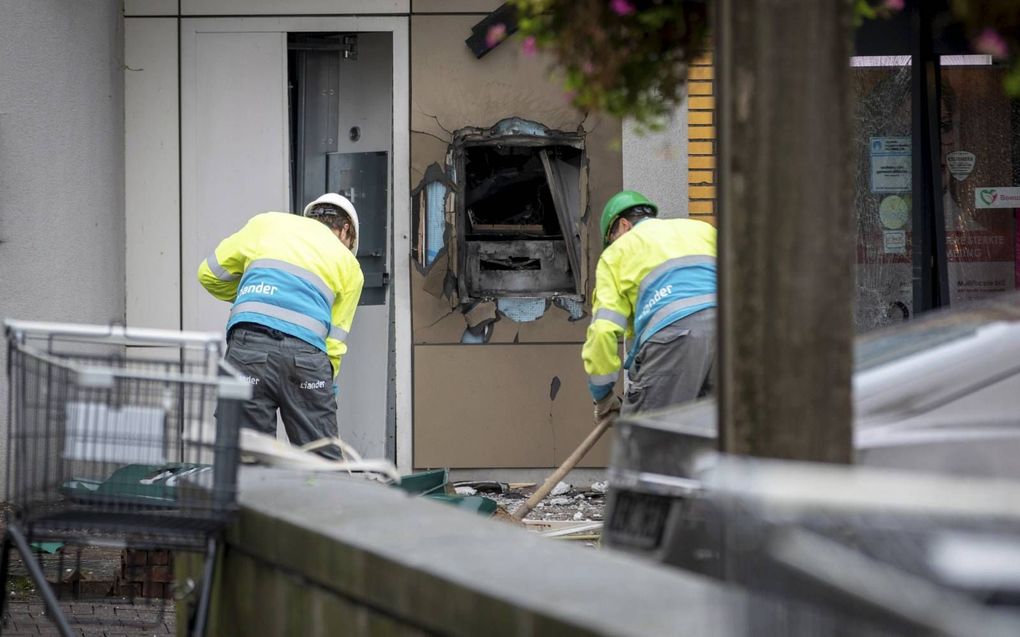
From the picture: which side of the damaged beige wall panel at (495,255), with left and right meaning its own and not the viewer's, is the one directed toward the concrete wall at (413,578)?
front

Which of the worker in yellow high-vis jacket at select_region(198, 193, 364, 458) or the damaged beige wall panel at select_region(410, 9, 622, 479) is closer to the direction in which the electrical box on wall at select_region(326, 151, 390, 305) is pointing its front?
the worker in yellow high-vis jacket

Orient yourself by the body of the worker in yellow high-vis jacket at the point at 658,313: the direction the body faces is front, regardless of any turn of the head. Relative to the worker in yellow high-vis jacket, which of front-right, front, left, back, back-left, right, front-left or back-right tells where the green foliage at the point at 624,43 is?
back-left

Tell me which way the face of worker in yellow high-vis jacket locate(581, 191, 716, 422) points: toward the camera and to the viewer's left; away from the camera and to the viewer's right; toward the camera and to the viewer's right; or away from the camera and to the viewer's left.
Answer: away from the camera and to the viewer's left

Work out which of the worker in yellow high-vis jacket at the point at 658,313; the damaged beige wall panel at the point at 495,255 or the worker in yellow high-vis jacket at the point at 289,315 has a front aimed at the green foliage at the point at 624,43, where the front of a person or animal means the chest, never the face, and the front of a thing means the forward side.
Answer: the damaged beige wall panel

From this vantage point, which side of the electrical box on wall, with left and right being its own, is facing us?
front

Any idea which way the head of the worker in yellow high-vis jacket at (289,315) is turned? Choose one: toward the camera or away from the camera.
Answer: away from the camera

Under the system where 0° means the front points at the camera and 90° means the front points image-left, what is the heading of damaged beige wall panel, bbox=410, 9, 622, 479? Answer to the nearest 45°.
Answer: approximately 0°

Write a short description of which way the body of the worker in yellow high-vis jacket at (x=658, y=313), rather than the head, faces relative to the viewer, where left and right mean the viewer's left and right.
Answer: facing away from the viewer and to the left of the viewer

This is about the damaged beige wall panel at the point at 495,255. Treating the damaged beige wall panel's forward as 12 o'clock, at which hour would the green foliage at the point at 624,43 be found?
The green foliage is roughly at 12 o'clock from the damaged beige wall panel.

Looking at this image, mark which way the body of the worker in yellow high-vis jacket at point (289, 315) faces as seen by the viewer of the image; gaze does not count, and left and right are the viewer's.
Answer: facing away from the viewer and to the right of the viewer

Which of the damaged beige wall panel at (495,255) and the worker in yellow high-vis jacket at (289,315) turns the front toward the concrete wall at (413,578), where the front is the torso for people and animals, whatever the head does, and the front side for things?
the damaged beige wall panel
